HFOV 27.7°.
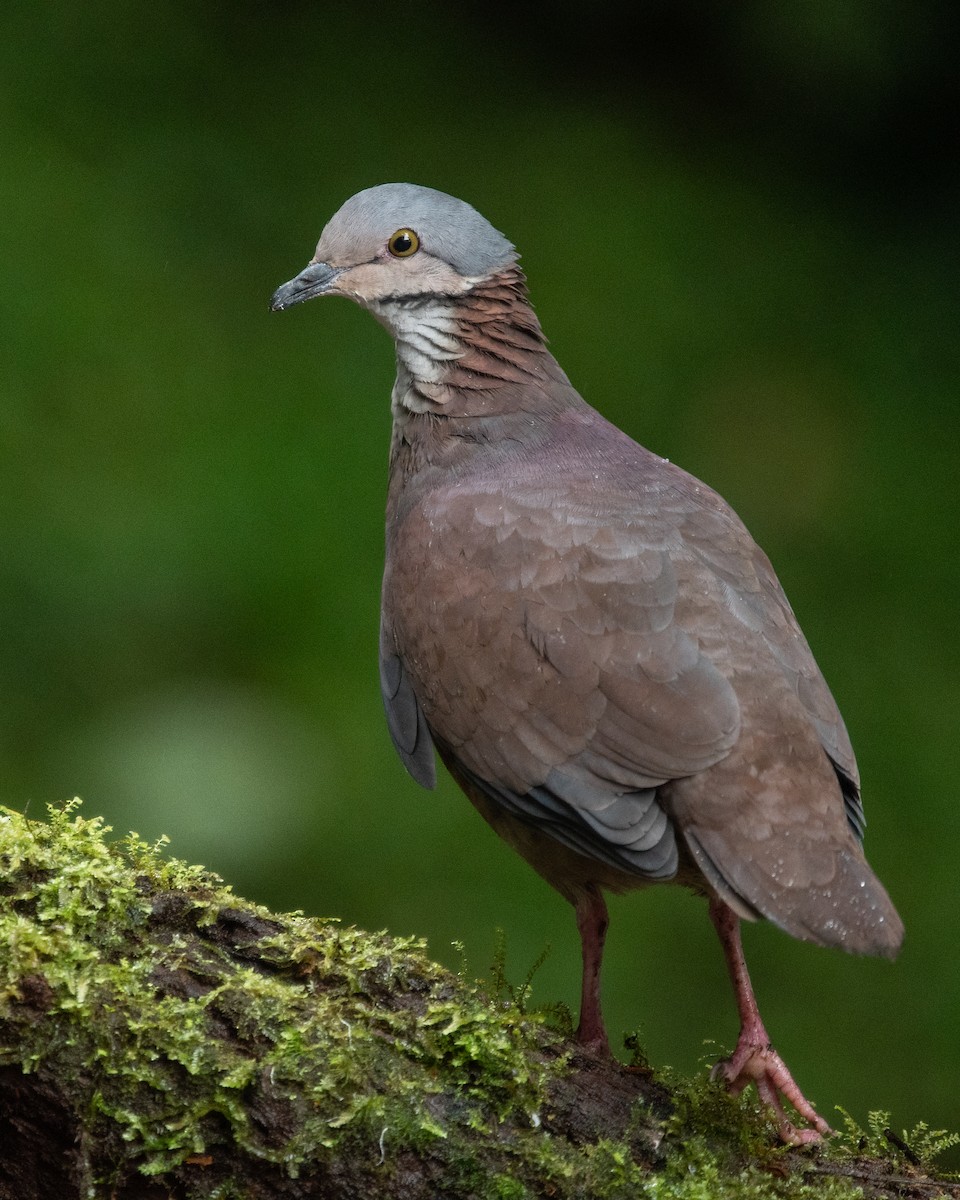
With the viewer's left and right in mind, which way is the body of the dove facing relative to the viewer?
facing away from the viewer and to the left of the viewer
